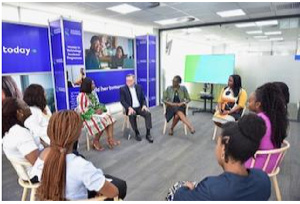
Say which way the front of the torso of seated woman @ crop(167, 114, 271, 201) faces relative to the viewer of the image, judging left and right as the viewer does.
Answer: facing away from the viewer and to the left of the viewer

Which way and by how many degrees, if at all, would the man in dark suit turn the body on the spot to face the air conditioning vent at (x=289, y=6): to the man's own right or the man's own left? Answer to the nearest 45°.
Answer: approximately 45° to the man's own left

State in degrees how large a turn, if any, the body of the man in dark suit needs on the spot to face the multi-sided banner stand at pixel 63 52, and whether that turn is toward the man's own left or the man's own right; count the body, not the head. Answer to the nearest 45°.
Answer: approximately 180°

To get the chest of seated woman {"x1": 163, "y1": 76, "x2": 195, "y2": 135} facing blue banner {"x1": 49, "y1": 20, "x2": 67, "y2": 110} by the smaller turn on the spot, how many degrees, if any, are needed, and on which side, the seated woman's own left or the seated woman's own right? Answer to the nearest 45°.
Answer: approximately 90° to the seated woman's own right

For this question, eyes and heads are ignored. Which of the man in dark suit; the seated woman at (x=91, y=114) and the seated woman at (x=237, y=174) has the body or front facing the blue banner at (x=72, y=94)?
the seated woman at (x=237, y=174)

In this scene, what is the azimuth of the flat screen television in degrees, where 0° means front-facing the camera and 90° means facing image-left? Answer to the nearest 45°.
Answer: approximately 0°

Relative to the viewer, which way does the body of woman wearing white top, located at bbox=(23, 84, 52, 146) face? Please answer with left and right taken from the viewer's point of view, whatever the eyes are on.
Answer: facing away from the viewer and to the right of the viewer

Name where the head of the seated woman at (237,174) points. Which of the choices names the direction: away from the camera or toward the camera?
away from the camera

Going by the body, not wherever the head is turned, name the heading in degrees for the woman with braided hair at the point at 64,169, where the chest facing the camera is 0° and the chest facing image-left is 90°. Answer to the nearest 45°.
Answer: approximately 225°

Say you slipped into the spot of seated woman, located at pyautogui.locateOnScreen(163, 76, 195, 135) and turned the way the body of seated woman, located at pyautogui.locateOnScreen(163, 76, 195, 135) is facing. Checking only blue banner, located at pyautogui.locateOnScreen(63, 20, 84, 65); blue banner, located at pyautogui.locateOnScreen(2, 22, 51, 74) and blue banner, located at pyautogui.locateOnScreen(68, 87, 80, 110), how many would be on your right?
3

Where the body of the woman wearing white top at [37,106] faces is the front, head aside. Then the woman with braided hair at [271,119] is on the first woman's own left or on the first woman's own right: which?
on the first woman's own right

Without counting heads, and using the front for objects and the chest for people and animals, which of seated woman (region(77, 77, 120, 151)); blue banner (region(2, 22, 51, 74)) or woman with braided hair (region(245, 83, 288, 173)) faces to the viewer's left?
the woman with braided hair

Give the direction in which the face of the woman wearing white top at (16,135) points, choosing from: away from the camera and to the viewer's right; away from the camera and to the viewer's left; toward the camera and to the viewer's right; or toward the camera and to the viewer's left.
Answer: away from the camera and to the viewer's right
